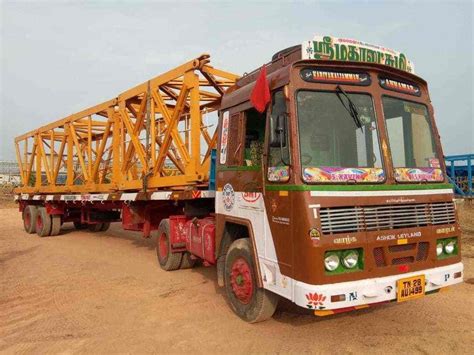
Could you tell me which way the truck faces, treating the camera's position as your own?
facing the viewer and to the right of the viewer
